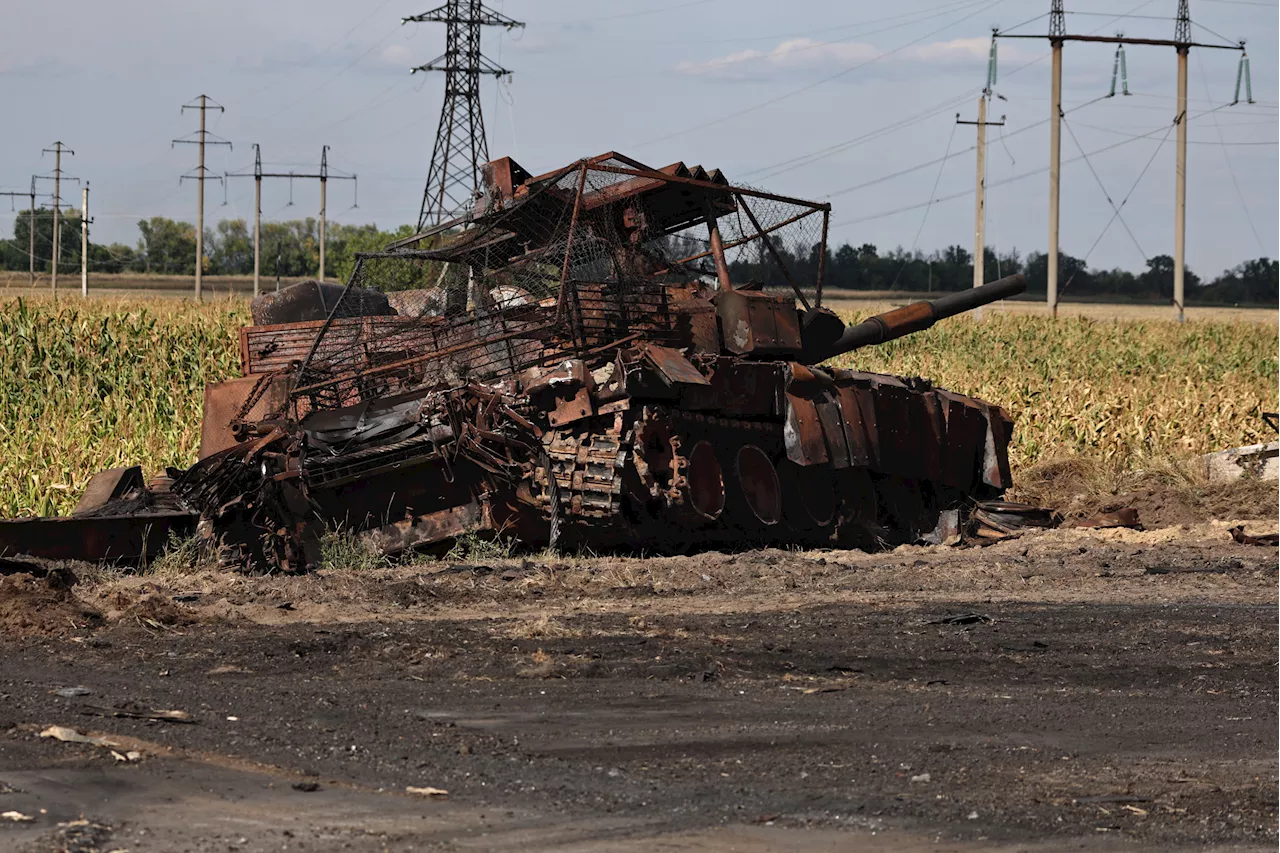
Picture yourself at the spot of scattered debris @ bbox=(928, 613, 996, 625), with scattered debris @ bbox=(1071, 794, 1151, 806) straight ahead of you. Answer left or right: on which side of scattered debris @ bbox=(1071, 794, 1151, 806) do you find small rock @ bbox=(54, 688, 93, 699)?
right

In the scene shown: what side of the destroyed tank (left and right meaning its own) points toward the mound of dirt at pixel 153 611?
back

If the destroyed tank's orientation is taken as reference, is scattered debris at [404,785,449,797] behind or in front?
behind

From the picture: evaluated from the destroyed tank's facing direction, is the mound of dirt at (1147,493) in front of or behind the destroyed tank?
in front

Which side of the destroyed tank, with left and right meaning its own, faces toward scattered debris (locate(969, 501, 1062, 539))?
front

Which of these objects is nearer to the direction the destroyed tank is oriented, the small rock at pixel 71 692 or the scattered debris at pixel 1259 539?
the scattered debris

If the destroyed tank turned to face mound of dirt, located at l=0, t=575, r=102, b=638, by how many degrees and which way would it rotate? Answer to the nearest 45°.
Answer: approximately 180°

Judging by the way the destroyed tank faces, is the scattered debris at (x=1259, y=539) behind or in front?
in front

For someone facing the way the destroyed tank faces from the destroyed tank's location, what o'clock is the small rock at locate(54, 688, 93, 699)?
The small rock is roughly at 5 o'clock from the destroyed tank.

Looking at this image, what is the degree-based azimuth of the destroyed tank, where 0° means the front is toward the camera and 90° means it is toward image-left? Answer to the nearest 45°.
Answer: approximately 225°
